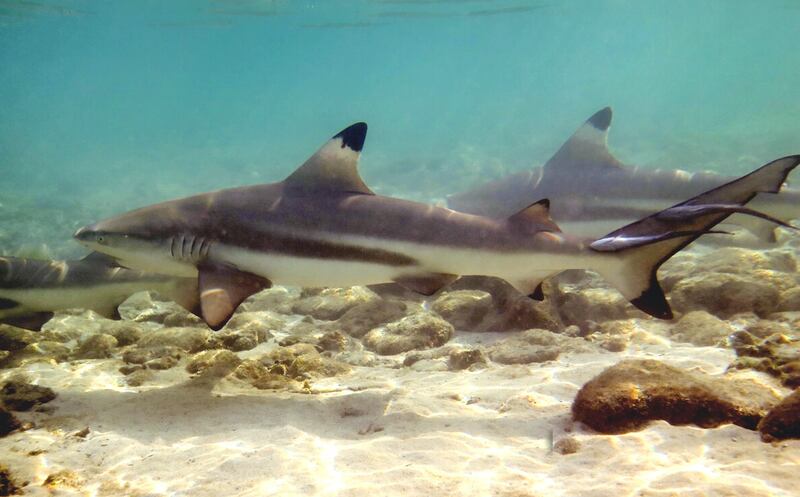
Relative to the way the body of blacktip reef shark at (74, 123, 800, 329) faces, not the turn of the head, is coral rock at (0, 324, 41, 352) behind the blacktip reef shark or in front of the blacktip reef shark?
in front

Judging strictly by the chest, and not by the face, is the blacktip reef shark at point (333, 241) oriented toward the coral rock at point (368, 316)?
no

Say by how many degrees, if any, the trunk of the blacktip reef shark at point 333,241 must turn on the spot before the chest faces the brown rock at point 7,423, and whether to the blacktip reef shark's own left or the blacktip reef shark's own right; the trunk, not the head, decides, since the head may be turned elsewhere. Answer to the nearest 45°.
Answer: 0° — it already faces it

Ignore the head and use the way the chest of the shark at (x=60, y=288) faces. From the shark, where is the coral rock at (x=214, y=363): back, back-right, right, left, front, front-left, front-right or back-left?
back-left

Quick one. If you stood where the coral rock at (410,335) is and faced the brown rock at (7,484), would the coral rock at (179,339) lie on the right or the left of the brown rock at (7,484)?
right

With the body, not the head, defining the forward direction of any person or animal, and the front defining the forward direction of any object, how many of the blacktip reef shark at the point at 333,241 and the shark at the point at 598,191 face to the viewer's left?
2

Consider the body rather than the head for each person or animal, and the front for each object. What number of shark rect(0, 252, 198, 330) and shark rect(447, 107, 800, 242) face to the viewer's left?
2

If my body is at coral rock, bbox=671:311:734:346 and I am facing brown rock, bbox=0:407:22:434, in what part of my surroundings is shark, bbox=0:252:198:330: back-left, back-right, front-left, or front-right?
front-right

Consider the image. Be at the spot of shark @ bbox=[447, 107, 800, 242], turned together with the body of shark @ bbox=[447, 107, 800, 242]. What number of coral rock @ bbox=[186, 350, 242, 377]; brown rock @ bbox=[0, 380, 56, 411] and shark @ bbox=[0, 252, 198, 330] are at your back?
0

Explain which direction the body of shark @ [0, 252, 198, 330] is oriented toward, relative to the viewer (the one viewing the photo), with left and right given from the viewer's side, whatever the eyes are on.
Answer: facing to the left of the viewer

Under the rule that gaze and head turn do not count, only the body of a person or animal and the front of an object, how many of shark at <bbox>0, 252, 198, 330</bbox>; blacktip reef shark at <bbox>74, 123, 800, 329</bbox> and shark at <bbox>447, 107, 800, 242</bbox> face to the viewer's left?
3

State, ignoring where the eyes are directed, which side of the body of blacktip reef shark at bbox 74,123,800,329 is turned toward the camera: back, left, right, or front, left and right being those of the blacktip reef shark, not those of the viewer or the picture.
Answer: left

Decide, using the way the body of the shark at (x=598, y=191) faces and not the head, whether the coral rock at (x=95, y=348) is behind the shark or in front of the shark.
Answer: in front

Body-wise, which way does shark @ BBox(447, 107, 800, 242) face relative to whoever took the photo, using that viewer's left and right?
facing to the left of the viewer

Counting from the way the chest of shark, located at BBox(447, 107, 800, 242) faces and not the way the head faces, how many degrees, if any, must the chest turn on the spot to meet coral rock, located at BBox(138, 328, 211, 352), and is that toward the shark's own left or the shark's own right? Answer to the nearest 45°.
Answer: approximately 45° to the shark's own left

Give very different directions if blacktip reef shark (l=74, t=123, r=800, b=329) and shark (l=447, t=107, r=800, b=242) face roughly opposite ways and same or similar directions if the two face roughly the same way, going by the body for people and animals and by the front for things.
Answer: same or similar directions

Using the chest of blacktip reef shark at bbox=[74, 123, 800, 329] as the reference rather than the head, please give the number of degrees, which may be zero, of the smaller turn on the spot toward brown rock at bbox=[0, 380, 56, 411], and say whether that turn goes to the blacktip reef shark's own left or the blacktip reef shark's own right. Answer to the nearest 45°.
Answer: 0° — it already faces it
